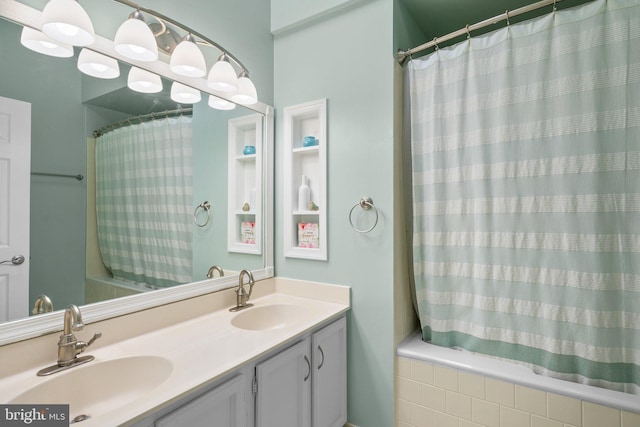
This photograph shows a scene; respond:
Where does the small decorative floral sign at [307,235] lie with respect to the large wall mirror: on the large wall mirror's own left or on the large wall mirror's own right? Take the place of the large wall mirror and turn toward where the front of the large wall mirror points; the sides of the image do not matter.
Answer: on the large wall mirror's own left

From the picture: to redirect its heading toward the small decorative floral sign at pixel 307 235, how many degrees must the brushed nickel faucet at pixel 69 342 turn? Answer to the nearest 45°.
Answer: approximately 45° to its left

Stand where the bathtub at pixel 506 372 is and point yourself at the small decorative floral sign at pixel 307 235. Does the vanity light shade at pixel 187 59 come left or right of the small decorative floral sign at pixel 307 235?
left

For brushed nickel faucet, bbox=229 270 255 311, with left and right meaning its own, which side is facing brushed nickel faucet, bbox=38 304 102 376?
right

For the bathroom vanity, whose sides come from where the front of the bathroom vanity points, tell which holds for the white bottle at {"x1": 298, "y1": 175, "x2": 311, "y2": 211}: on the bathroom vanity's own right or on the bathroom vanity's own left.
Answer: on the bathroom vanity's own left

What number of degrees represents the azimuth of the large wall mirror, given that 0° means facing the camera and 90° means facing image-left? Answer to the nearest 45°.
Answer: approximately 315°

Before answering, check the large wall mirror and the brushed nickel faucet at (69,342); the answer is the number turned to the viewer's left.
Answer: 0

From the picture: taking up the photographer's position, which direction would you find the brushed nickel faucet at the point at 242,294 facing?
facing the viewer and to the right of the viewer

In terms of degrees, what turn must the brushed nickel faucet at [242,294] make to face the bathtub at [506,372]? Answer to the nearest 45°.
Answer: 0° — it already faces it

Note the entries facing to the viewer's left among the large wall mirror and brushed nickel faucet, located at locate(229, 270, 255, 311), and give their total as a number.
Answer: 0
